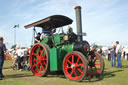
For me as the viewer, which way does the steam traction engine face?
facing the viewer and to the right of the viewer
